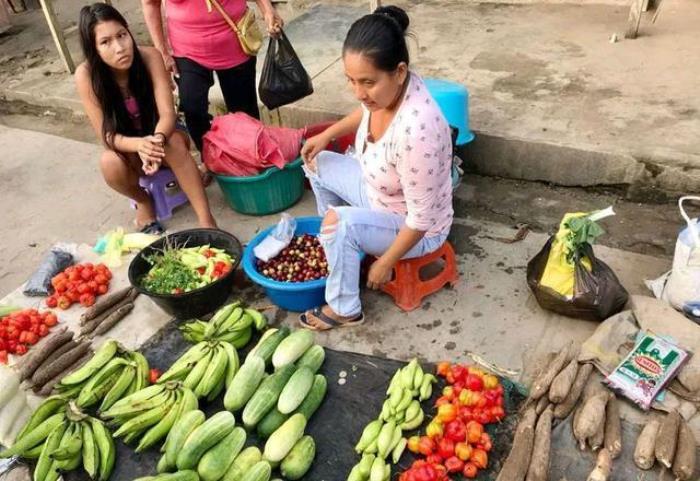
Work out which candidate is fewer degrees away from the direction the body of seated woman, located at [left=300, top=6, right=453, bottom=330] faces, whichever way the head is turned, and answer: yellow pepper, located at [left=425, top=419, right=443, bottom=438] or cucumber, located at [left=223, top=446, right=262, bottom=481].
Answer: the cucumber

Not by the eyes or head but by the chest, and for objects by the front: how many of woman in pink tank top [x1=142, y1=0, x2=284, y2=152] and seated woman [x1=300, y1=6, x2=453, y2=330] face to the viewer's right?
0

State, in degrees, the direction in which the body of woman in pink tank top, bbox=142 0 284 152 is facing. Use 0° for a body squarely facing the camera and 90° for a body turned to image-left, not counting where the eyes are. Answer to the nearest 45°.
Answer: approximately 0°

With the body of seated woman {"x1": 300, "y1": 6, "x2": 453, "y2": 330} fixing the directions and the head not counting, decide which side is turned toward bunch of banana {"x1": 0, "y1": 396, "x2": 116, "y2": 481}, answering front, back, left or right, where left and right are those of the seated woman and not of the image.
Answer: front

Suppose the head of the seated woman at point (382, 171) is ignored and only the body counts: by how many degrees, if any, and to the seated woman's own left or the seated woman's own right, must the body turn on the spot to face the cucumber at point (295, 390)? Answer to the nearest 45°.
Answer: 0° — they already face it

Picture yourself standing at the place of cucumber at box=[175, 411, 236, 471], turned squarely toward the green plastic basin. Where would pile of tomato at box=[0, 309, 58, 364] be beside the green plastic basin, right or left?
left

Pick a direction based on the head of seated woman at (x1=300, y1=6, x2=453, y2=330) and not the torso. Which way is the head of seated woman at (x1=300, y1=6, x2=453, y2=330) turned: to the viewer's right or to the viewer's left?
to the viewer's left

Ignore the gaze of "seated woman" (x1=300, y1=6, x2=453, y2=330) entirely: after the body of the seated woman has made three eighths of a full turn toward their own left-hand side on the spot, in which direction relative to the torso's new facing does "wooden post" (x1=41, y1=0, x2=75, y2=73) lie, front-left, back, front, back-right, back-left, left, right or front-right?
back-left

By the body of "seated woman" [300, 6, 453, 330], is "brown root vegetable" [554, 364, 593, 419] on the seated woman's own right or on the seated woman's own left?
on the seated woman's own left

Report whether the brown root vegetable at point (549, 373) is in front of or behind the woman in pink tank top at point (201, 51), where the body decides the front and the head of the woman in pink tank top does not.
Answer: in front

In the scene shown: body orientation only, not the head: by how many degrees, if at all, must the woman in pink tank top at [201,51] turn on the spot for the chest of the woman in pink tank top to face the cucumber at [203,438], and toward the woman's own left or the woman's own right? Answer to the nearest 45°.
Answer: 0° — they already face it

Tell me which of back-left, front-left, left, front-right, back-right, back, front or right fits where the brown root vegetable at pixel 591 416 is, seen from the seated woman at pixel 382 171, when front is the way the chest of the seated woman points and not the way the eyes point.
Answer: left

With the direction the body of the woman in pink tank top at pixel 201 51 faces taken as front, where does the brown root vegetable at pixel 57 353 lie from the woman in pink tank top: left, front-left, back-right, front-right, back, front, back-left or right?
front-right

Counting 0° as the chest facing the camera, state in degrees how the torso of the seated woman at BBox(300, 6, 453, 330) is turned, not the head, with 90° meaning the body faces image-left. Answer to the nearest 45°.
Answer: approximately 45°
